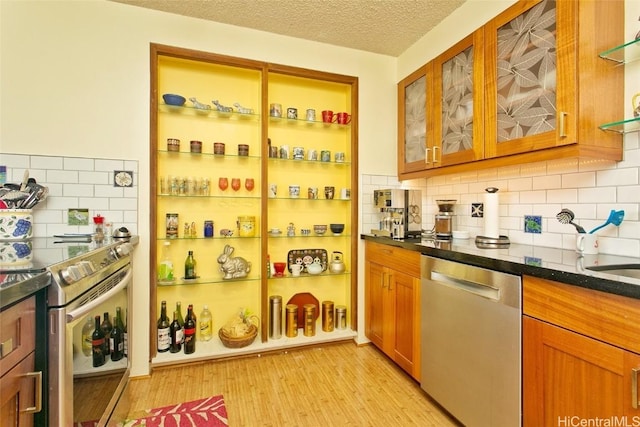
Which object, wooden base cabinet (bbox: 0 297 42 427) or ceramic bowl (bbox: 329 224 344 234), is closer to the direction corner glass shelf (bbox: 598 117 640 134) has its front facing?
the wooden base cabinet

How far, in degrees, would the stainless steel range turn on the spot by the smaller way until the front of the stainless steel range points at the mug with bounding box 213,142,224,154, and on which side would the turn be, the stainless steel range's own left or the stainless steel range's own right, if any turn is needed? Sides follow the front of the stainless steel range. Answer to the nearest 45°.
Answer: approximately 90° to the stainless steel range's own left

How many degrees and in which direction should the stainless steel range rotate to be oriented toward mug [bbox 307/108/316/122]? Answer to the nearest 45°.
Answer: approximately 90° to its left

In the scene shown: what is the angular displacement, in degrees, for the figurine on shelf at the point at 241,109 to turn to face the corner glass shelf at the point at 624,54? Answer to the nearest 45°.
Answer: approximately 135° to its left

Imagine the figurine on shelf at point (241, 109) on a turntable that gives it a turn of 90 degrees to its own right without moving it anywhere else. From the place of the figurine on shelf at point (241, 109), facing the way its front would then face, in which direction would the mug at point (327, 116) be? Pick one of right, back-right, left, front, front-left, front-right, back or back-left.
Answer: right

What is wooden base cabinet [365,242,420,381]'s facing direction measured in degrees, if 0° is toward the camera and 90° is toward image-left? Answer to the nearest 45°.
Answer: approximately 45°

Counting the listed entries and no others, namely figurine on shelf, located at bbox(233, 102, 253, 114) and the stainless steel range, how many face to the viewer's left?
1

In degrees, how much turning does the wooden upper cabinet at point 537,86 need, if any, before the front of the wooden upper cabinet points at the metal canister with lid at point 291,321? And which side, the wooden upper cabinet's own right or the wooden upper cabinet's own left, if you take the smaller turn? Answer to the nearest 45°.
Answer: approximately 45° to the wooden upper cabinet's own right

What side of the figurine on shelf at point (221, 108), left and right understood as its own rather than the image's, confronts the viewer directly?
left

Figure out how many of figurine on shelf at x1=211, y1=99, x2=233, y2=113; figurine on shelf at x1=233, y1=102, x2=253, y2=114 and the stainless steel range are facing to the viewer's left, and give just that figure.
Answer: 2
